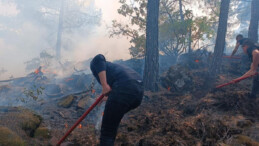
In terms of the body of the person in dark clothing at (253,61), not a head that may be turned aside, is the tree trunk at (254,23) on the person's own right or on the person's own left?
on the person's own right

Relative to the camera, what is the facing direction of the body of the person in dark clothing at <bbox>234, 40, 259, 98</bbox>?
to the viewer's left

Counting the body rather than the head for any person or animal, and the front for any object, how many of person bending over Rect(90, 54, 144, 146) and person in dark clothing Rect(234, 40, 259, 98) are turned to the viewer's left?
2

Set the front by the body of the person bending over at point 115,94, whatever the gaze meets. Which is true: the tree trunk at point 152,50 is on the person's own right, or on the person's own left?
on the person's own right

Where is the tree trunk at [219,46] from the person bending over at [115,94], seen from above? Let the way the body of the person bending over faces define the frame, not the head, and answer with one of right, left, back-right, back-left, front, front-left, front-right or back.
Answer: back-right

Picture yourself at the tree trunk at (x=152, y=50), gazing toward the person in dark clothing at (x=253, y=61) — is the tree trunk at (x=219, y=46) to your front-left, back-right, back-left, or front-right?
front-left

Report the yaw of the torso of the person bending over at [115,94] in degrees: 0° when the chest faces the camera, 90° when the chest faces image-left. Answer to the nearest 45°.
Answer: approximately 90°

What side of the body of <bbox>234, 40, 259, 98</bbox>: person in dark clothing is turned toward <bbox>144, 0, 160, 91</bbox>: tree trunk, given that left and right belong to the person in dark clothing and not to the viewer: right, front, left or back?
front

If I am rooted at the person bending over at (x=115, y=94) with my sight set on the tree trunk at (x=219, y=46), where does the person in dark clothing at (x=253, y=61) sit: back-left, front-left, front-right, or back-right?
front-right

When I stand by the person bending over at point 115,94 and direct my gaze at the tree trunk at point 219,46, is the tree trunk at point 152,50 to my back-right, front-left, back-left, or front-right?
front-left
